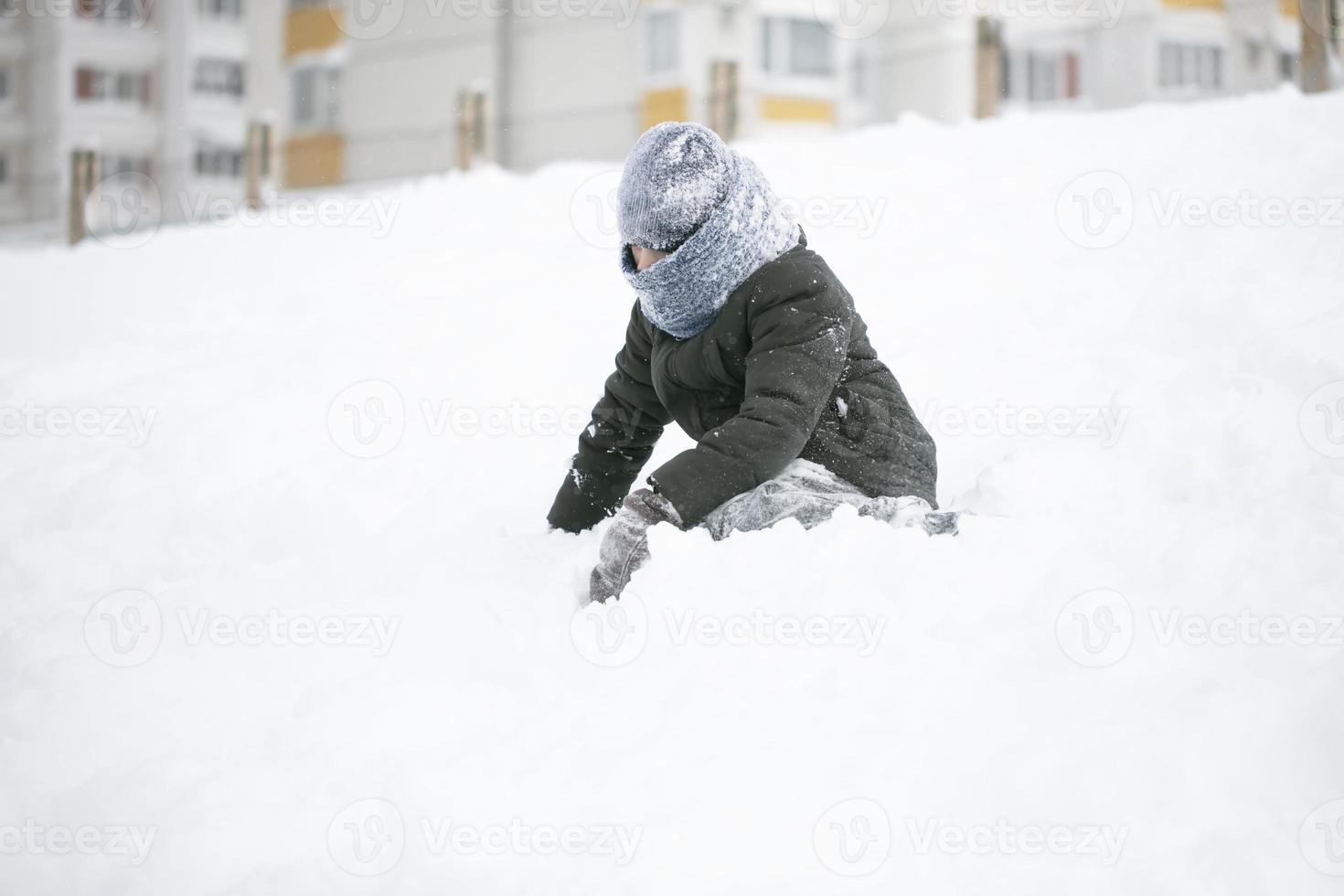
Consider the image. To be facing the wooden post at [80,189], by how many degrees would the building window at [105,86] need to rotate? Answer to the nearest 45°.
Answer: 0° — it already faces it

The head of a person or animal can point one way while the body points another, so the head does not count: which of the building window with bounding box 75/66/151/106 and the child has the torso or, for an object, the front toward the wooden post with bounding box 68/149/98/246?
the building window

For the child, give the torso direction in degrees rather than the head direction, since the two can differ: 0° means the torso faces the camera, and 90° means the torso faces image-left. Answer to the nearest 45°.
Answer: approximately 45°

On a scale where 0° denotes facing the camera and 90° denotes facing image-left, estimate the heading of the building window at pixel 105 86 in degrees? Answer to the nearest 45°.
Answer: approximately 0°

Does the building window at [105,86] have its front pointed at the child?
yes
